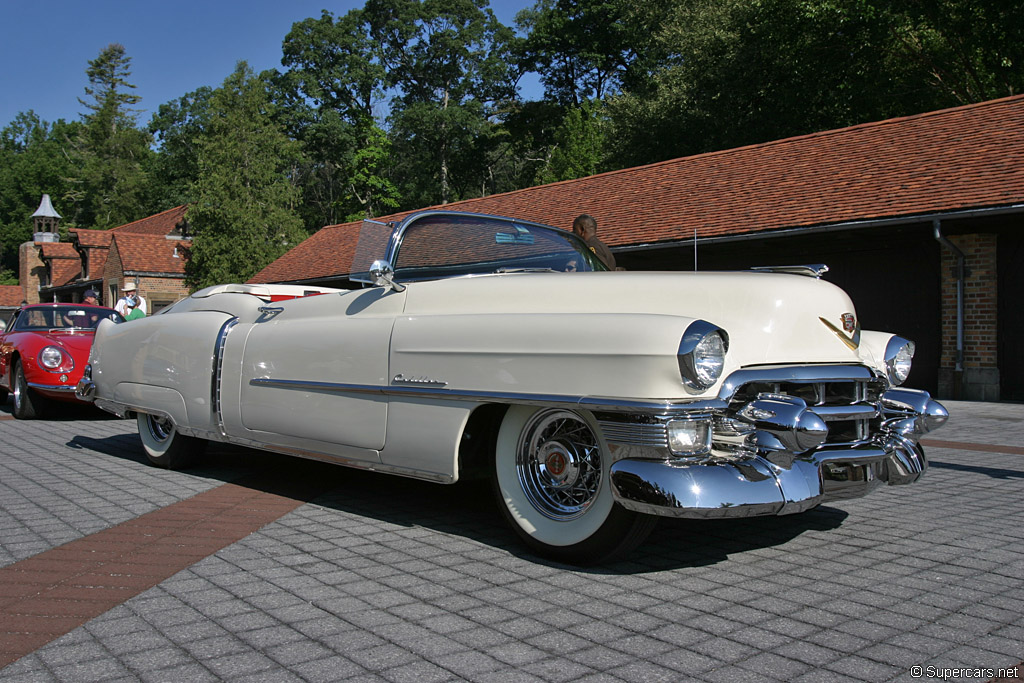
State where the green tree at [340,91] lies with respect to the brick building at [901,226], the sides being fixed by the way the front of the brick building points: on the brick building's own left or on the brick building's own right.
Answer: on the brick building's own right

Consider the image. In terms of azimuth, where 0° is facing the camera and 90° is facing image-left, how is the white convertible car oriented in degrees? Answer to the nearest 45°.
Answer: approximately 315°

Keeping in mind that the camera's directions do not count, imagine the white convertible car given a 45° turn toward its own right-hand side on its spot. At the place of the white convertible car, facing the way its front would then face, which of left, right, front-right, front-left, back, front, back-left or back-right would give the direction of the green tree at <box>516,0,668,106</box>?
back

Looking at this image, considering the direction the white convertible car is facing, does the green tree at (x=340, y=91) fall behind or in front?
behind

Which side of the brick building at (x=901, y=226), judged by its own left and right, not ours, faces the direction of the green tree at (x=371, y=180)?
right

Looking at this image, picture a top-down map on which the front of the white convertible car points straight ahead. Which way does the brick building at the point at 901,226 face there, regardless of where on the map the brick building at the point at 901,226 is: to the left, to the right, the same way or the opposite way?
to the right

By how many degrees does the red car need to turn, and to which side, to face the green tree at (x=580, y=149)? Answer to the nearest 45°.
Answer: approximately 90° to its left

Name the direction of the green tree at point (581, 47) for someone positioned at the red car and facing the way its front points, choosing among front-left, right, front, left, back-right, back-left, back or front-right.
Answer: left

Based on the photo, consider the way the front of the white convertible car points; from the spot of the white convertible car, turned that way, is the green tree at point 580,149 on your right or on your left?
on your left

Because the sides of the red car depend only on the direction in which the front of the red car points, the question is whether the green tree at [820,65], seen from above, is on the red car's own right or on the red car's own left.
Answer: on the red car's own left

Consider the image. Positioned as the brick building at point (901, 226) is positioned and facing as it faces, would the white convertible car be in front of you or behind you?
in front

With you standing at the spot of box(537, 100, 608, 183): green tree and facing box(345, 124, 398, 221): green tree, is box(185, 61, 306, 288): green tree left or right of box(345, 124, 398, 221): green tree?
left
